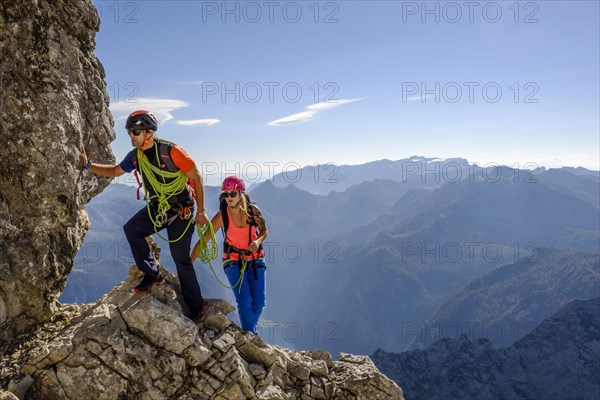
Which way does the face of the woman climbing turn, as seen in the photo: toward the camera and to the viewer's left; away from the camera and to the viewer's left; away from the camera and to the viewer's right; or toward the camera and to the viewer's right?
toward the camera and to the viewer's left

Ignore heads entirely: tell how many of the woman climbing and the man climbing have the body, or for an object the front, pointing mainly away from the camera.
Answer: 0

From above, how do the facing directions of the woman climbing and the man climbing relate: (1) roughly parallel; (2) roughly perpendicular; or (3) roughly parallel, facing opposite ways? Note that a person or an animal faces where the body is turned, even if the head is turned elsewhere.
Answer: roughly parallel

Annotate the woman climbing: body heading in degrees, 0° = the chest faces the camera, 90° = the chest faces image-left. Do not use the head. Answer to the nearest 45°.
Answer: approximately 45°
